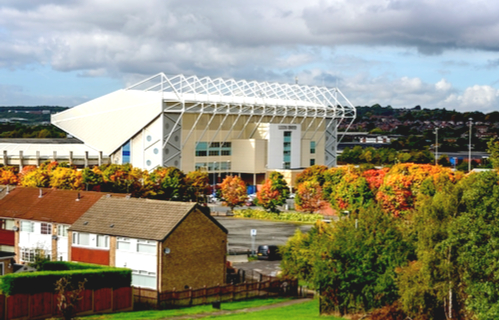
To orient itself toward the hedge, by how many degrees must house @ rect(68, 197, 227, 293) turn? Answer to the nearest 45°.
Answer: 0° — it already faces it

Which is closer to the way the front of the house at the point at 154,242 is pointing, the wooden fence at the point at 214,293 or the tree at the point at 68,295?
the tree

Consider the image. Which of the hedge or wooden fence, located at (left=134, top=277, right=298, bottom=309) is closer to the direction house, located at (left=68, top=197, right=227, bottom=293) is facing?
the hedge

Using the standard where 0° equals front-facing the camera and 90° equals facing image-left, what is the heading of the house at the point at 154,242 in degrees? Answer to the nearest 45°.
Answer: approximately 45°

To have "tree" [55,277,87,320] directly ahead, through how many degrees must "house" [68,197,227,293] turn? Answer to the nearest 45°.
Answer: approximately 45° to its left

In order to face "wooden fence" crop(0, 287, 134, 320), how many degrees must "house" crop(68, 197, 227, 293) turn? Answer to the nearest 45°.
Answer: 0° — it already faces it
